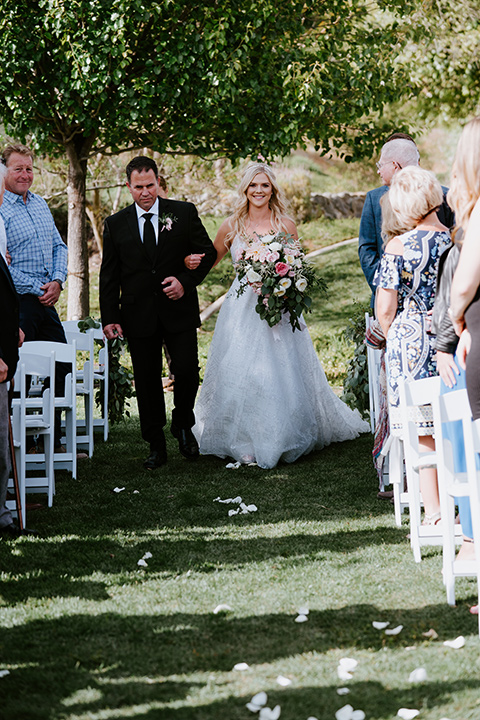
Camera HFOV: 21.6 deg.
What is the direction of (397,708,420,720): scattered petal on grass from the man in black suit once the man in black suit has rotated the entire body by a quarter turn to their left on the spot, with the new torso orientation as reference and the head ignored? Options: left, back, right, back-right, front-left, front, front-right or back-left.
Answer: right

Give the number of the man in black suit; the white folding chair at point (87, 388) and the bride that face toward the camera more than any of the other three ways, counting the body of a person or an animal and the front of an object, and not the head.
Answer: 3

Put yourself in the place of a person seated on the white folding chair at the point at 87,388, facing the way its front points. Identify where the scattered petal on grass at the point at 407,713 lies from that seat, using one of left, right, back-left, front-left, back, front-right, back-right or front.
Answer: front

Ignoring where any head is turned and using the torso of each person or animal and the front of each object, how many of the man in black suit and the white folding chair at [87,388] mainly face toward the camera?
2

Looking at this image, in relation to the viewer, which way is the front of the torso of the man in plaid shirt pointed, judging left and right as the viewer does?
facing the viewer and to the right of the viewer

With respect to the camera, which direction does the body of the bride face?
toward the camera

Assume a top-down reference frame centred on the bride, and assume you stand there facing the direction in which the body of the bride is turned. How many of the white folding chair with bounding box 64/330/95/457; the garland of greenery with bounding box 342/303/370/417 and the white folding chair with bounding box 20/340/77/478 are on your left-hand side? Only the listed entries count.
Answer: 1

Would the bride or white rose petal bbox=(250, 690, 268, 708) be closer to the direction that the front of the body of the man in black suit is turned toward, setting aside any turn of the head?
the white rose petal

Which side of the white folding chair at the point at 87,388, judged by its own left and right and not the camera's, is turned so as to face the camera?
front

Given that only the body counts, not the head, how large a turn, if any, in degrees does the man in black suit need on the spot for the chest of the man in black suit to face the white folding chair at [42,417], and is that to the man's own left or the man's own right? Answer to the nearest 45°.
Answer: approximately 45° to the man's own right

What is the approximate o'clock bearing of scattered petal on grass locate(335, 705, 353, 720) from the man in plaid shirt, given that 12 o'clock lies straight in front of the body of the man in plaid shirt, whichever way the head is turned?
The scattered petal on grass is roughly at 1 o'clock from the man in plaid shirt.

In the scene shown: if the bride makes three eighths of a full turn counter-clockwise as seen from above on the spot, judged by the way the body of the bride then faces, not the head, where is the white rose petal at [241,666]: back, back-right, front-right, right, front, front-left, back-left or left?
back-right

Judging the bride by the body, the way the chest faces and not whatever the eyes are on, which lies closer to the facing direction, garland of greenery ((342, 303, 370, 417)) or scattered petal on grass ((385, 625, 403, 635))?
the scattered petal on grass

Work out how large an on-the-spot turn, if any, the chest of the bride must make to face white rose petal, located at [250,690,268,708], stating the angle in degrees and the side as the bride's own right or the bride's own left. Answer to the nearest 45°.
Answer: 0° — they already face it

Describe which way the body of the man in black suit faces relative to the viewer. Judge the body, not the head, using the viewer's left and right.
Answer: facing the viewer

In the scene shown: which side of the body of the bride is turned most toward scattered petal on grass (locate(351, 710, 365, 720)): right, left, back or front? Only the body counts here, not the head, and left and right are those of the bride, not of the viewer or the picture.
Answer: front

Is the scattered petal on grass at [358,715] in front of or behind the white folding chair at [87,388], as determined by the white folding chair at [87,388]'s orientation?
in front
